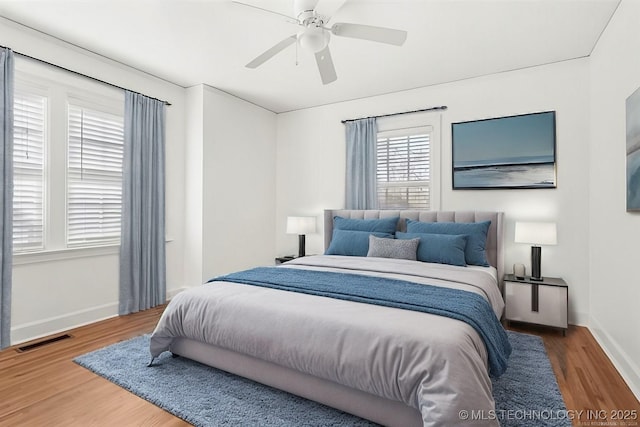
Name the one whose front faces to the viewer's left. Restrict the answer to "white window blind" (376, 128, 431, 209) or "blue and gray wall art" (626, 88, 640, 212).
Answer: the blue and gray wall art

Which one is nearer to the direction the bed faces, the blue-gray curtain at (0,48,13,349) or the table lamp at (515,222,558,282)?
the blue-gray curtain

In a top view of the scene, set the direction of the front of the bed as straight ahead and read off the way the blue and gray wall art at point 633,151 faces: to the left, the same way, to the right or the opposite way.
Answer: to the right

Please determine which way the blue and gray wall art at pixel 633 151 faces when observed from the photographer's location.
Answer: facing to the left of the viewer

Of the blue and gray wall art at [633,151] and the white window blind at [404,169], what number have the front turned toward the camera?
1

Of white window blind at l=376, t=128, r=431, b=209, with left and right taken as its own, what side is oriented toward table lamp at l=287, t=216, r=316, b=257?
right

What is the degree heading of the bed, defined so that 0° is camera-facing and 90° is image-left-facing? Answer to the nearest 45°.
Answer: approximately 45°

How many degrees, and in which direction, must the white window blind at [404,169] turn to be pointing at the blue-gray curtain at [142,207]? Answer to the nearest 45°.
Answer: approximately 45° to its right
